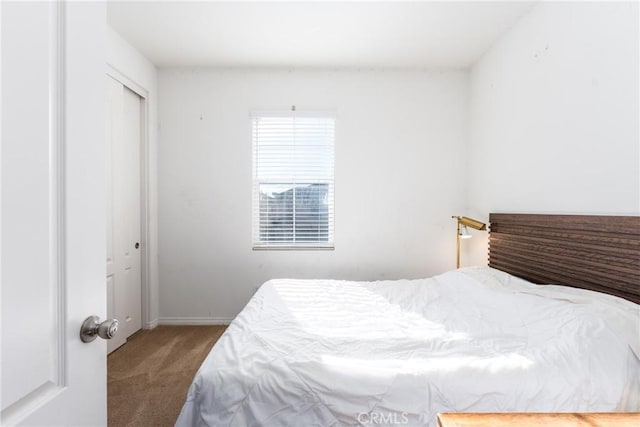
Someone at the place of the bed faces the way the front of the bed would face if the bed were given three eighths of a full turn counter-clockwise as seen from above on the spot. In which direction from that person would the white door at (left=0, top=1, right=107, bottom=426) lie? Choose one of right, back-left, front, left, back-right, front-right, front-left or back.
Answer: right

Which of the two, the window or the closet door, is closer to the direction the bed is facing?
the closet door

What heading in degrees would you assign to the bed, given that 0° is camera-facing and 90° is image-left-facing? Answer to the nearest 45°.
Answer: approximately 90°

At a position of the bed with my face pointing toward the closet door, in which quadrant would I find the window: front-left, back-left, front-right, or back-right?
front-right

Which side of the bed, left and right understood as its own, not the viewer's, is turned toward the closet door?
front

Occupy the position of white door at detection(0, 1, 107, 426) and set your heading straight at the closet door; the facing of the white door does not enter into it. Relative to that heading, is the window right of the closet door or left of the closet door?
right

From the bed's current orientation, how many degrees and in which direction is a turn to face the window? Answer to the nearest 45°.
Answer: approximately 45° to its right
